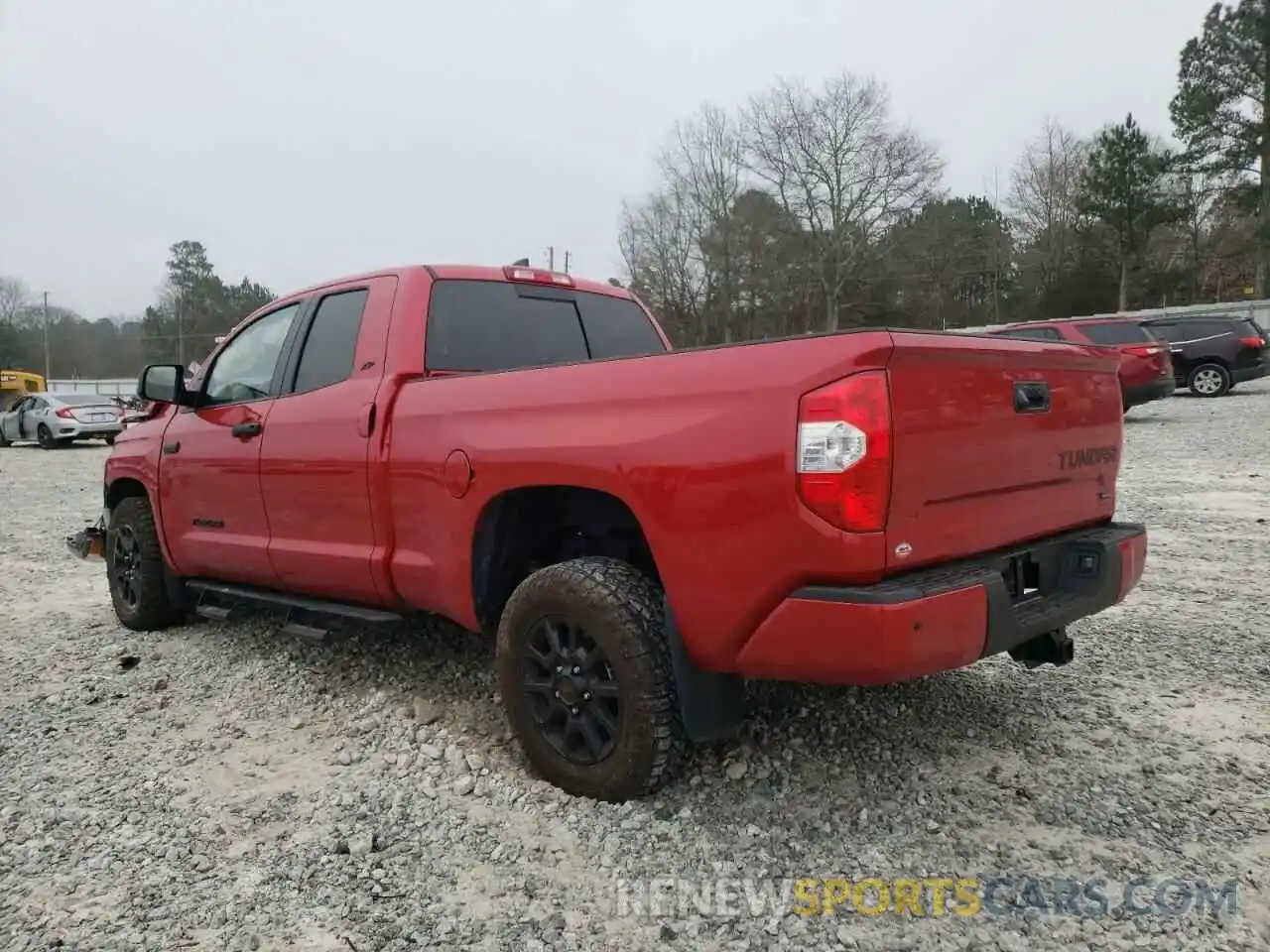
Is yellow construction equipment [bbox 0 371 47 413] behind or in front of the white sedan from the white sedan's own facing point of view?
in front

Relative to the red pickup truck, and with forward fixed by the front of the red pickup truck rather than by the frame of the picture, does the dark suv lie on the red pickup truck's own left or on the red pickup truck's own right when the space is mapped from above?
on the red pickup truck's own right

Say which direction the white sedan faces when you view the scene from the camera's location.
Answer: facing away from the viewer and to the left of the viewer

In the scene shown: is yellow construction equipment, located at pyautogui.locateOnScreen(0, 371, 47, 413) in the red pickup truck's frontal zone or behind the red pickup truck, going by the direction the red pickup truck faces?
frontal zone

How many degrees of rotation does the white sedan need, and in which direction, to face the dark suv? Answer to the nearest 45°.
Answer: approximately 180°

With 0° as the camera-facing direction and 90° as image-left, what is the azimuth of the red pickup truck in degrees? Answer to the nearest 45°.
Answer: approximately 135°

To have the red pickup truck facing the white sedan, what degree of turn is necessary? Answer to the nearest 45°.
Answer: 0° — it already faces it

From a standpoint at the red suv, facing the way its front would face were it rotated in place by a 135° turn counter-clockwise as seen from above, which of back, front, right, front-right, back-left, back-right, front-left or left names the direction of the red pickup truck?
front

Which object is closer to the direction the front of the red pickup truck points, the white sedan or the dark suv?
the white sedan

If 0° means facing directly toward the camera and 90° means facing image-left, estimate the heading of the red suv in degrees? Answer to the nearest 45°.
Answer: approximately 135°
